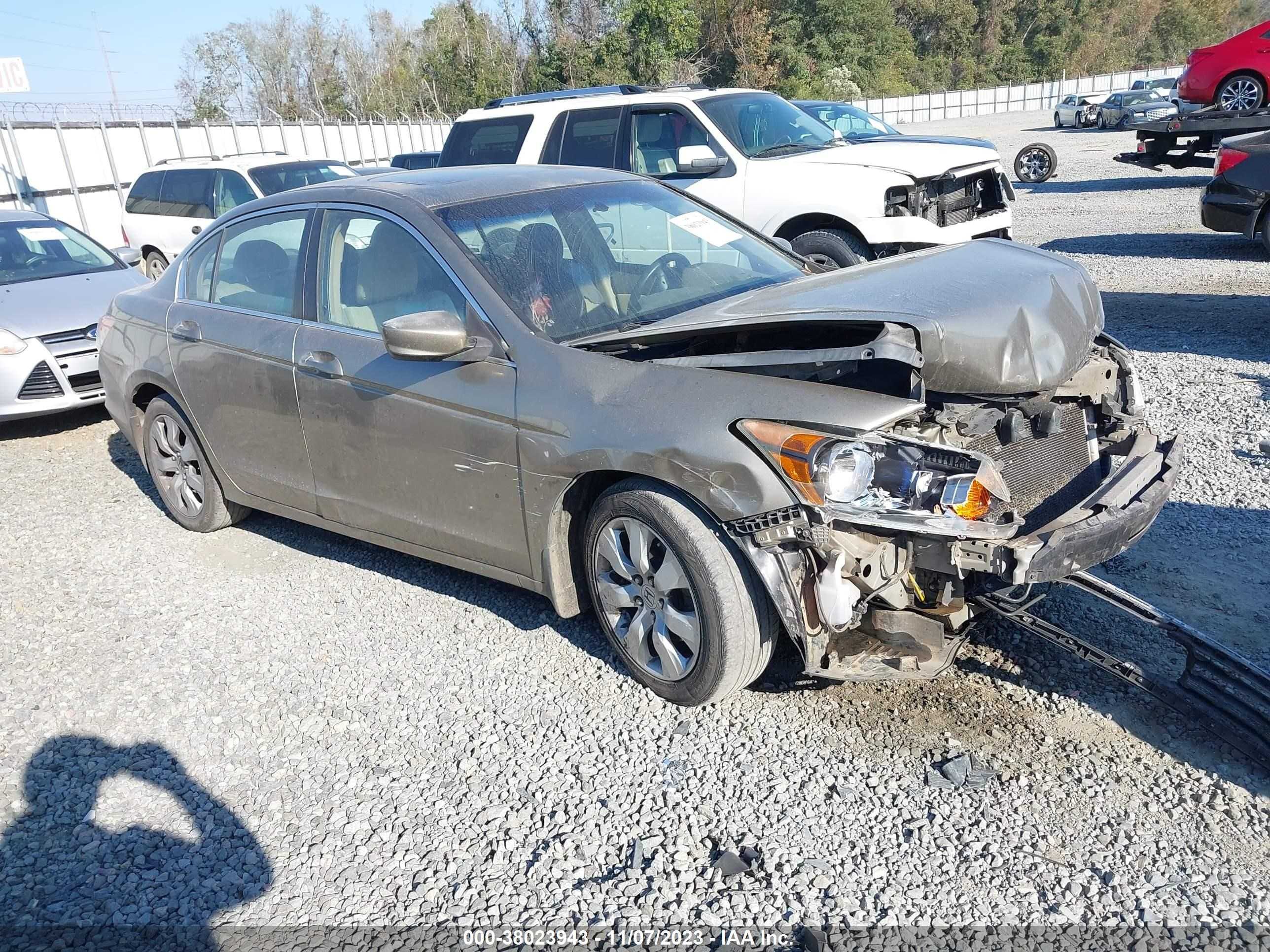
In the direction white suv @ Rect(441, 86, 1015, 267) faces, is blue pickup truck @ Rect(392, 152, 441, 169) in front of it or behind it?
behind

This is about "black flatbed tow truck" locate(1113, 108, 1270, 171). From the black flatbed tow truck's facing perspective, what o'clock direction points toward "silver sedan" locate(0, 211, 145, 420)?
The silver sedan is roughly at 4 o'clock from the black flatbed tow truck.

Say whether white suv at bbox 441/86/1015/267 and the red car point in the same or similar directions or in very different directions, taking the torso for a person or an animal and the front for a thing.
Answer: same or similar directions

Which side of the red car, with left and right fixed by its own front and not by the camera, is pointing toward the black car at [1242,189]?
right

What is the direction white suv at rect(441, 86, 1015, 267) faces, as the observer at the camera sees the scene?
facing the viewer and to the right of the viewer

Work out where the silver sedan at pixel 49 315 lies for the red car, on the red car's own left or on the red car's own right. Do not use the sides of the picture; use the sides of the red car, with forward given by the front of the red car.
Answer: on the red car's own right

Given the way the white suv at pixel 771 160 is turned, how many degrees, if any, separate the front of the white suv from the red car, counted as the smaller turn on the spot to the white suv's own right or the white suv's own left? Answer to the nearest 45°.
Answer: approximately 90° to the white suv's own left

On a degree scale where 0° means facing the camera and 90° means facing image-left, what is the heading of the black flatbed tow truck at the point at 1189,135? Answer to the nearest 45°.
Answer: approximately 270°

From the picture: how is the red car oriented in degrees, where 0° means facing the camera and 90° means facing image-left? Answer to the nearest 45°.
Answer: approximately 270°

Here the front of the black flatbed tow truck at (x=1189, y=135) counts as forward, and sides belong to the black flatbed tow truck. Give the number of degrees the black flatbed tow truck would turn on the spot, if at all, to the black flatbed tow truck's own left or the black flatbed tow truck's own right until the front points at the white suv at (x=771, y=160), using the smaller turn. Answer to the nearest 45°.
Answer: approximately 90° to the black flatbed tow truck's own right

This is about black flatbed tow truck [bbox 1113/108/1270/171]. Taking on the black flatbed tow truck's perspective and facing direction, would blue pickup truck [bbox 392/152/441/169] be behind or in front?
behind

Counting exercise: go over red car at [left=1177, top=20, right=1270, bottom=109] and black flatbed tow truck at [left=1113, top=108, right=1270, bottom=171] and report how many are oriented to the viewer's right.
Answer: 2

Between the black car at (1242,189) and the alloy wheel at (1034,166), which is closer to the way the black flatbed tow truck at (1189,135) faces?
the black car
